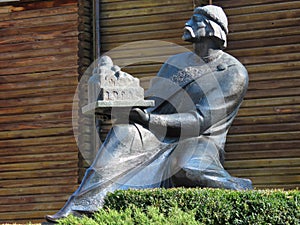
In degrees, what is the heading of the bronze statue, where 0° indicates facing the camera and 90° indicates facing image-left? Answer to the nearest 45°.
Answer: approximately 45°
